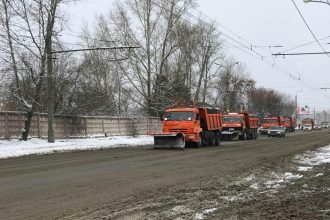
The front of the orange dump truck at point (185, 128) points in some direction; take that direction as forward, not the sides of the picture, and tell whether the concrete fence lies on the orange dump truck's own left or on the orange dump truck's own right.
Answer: on the orange dump truck's own right

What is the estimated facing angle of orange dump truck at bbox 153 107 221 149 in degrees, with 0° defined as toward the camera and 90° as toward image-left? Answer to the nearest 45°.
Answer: approximately 45°

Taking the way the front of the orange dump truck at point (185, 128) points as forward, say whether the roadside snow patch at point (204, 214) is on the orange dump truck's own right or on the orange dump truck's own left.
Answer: on the orange dump truck's own left

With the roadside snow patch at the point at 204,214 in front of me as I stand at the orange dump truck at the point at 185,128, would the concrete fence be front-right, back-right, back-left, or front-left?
back-right
